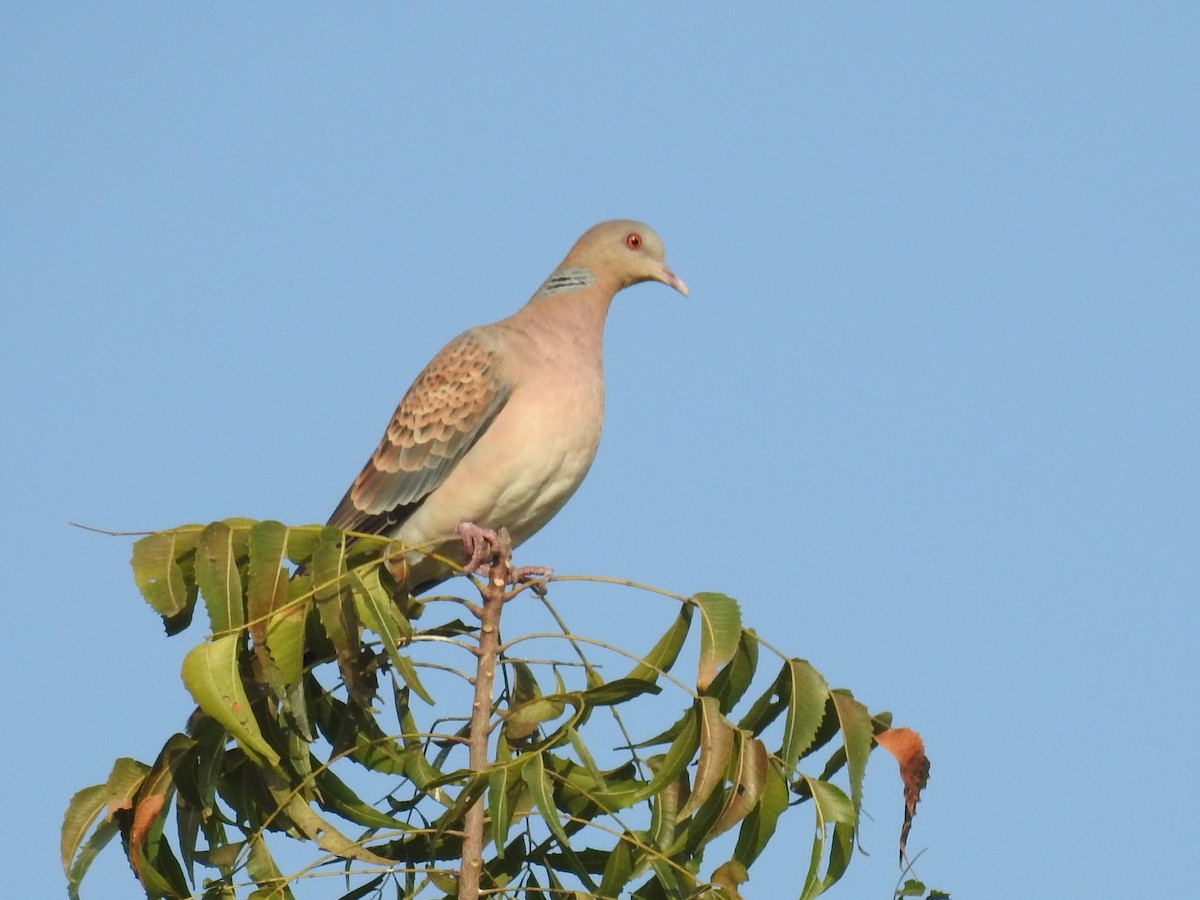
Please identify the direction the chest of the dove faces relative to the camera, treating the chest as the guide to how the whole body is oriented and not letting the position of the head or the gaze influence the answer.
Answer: to the viewer's right
